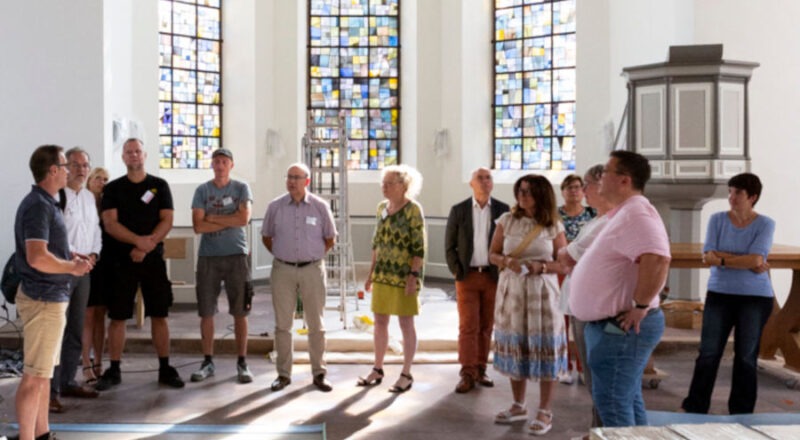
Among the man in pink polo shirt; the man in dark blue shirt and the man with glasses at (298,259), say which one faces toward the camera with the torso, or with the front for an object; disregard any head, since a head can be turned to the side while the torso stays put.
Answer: the man with glasses

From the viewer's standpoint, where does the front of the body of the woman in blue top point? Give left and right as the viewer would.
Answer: facing the viewer

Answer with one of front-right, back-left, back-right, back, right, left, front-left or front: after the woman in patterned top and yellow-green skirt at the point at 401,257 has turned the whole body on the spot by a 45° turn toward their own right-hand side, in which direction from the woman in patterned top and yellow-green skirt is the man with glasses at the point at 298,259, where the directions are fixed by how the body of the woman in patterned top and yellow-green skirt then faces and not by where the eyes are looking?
front

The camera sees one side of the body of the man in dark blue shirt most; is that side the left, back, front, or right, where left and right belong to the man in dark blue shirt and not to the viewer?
right

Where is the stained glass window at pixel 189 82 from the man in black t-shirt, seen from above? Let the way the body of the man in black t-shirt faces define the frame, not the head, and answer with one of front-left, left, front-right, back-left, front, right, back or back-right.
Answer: back

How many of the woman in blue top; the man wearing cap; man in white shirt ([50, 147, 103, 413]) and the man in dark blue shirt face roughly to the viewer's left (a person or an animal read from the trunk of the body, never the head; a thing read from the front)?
0

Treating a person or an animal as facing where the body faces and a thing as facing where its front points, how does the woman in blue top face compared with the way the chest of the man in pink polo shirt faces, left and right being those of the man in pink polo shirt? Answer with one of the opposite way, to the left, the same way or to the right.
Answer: to the left

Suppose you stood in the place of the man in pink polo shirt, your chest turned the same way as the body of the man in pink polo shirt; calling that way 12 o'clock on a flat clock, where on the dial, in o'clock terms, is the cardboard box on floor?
The cardboard box on floor is roughly at 3 o'clock from the man in pink polo shirt.

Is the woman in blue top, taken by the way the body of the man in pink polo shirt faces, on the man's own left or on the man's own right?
on the man's own right

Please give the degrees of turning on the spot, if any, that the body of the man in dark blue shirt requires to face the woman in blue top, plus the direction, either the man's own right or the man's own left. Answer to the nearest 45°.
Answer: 0° — they already face them

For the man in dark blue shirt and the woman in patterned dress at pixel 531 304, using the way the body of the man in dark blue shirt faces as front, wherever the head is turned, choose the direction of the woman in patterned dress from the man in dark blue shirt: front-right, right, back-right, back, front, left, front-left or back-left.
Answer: front

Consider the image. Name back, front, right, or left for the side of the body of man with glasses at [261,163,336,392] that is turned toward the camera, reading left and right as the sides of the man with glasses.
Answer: front

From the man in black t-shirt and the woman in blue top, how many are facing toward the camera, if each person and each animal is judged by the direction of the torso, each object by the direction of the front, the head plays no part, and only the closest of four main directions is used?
2

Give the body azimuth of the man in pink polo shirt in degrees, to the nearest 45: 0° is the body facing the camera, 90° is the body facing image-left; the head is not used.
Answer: approximately 90°

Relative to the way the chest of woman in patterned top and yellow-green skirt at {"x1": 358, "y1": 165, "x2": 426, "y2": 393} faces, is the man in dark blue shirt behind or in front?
in front

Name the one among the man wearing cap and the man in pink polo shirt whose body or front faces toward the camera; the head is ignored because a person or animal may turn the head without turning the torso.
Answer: the man wearing cap

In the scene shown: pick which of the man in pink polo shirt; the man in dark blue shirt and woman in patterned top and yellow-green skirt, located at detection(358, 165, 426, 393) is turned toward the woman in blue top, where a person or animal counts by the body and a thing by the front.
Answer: the man in dark blue shirt

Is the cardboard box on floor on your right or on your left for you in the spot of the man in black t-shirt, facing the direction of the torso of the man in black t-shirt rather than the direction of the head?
on your left

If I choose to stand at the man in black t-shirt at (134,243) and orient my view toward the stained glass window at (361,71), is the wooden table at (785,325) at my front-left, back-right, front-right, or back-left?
front-right

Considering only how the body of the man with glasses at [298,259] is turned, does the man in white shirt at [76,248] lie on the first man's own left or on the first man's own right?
on the first man's own right
